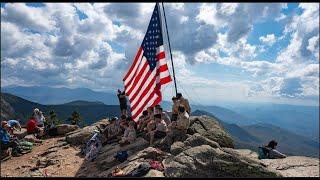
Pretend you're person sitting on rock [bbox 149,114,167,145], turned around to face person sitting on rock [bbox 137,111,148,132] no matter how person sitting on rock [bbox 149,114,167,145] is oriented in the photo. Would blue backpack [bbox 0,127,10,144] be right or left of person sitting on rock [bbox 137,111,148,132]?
left

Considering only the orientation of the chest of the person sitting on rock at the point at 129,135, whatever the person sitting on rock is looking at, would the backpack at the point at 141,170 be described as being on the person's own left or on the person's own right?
on the person's own left

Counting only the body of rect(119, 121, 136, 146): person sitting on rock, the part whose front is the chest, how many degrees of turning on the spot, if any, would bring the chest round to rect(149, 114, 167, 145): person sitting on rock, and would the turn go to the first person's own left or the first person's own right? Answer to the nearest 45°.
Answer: approximately 135° to the first person's own left

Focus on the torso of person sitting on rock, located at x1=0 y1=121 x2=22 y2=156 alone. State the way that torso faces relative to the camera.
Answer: to the viewer's right
